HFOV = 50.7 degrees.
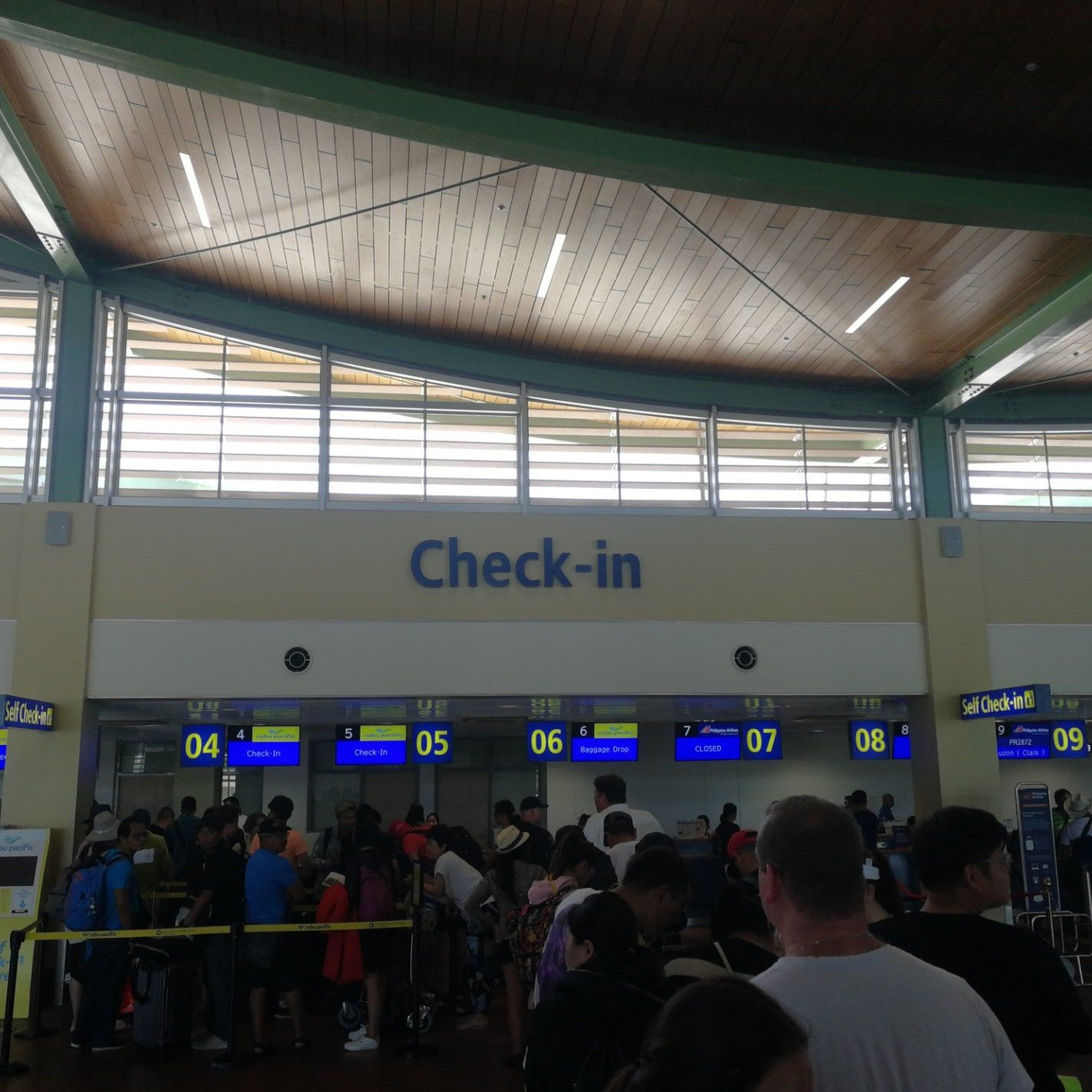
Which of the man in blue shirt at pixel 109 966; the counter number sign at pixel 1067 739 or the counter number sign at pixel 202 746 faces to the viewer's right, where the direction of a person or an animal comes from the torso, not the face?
the man in blue shirt

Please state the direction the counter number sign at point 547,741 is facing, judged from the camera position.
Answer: facing the viewer

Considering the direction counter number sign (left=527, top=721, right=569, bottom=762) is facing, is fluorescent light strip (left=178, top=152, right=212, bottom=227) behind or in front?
in front

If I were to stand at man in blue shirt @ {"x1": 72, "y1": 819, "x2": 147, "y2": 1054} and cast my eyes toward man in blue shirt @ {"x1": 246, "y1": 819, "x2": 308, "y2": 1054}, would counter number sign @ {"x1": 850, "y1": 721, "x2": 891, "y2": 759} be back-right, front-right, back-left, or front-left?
front-left

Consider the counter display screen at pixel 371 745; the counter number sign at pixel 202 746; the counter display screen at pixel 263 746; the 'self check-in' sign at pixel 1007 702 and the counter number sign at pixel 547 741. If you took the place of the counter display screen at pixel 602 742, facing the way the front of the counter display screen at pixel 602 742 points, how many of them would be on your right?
4

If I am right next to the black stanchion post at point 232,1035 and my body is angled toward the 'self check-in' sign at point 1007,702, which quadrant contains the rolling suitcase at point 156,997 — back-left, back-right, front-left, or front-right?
back-left

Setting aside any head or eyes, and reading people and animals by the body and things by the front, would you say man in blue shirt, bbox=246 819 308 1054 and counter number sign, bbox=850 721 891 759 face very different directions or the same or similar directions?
very different directions

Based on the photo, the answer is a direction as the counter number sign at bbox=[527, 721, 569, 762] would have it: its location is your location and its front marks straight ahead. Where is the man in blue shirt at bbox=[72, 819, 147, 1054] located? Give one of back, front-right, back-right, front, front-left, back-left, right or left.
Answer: front-right

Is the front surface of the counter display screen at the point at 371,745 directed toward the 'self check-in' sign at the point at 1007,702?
no

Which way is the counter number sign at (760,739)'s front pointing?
toward the camera

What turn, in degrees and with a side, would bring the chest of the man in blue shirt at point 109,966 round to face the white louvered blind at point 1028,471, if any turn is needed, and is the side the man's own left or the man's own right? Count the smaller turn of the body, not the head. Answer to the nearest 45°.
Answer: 0° — they already face it

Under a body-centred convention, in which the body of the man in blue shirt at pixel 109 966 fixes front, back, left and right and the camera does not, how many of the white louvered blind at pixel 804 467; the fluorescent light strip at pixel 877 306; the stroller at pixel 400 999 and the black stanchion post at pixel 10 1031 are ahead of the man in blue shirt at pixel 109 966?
3

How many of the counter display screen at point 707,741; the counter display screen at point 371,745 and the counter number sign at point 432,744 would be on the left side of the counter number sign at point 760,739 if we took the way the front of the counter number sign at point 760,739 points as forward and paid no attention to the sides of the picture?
0

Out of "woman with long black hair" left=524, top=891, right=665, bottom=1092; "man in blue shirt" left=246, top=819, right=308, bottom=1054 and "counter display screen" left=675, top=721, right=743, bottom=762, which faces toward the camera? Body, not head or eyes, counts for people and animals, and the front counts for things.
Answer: the counter display screen

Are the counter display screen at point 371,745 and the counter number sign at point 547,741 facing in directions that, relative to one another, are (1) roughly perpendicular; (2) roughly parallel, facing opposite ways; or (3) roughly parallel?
roughly parallel

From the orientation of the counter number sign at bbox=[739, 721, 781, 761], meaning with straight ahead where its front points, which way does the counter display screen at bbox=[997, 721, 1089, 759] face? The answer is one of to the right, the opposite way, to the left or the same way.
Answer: the same way

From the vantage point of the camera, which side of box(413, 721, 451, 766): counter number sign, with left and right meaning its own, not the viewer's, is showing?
front

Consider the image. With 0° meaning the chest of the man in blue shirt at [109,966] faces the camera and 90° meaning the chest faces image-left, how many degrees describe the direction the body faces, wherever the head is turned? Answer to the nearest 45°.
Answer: approximately 270°

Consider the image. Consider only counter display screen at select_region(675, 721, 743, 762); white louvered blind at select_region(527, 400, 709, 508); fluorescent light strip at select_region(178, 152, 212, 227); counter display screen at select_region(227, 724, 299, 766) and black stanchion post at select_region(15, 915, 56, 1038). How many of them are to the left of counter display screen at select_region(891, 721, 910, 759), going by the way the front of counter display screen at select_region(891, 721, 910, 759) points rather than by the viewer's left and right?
0
